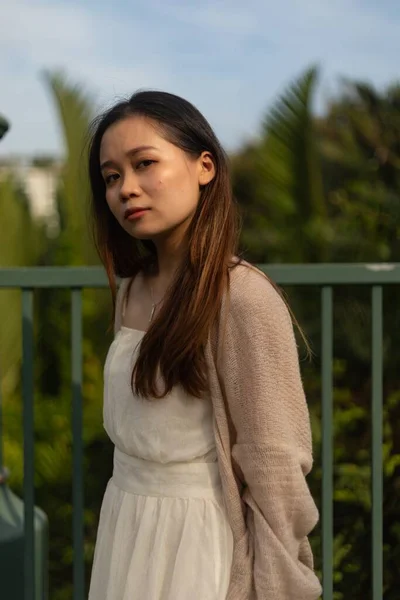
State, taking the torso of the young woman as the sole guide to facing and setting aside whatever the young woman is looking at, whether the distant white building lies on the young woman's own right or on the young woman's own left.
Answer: on the young woman's own right

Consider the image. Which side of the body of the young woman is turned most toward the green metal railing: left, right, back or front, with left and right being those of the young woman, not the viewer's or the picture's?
back

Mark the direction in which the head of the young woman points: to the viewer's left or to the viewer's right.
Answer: to the viewer's left

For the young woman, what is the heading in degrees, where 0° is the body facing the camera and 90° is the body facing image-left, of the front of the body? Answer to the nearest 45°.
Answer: approximately 45°
